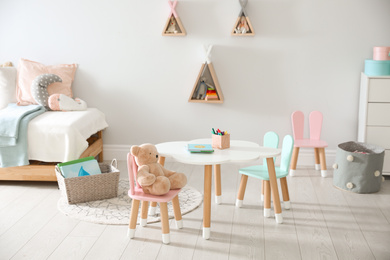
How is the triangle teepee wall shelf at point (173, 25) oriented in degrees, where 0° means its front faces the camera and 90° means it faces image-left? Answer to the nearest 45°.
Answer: approximately 0°

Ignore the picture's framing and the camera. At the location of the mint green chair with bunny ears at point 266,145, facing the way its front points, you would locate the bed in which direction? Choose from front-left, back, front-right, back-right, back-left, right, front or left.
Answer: front-right

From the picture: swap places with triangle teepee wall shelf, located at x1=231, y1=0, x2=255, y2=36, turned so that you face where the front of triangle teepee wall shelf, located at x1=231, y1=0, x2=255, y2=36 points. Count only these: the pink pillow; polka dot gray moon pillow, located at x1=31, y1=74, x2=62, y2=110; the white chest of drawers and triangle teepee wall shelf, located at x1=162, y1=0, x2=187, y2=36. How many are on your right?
3

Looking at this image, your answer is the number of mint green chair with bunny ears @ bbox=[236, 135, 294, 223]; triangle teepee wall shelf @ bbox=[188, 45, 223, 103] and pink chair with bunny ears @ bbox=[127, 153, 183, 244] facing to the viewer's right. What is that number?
1

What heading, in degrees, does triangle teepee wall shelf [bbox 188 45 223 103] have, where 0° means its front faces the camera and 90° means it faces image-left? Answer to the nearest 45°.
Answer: approximately 0°

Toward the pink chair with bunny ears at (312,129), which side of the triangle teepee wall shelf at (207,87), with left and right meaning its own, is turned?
left

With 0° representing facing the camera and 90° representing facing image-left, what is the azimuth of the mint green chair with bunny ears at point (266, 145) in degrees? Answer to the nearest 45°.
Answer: approximately 45°

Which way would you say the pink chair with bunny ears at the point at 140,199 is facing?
to the viewer's right

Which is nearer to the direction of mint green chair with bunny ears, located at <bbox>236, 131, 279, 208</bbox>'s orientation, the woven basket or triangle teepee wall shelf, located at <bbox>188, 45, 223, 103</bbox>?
the woven basket
